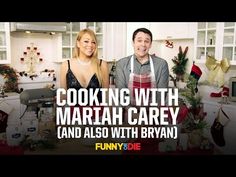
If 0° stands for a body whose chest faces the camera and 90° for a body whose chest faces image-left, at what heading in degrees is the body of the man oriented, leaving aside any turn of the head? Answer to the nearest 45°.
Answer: approximately 0°

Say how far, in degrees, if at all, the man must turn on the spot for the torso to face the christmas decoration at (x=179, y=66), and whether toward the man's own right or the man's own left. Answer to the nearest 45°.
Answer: approximately 90° to the man's own left

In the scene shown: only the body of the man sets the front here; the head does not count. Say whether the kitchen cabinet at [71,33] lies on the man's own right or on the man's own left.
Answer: on the man's own right

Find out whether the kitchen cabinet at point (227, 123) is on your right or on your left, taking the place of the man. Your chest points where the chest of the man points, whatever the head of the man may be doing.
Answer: on your left

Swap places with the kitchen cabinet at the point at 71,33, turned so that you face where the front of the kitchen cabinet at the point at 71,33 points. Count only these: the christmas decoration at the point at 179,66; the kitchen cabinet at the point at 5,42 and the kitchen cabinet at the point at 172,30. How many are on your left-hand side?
2

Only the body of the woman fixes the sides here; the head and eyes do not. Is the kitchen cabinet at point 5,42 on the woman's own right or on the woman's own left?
on the woman's own right

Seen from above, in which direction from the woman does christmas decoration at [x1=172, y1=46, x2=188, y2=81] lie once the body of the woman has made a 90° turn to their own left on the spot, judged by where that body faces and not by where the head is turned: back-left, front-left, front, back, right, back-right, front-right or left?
front

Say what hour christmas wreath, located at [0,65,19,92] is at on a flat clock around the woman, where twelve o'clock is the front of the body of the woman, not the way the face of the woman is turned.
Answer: The christmas wreath is roughly at 3 o'clock from the woman.

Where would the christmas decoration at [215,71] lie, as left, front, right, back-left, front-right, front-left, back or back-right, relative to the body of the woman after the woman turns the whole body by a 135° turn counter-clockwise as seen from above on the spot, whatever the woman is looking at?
front-right
